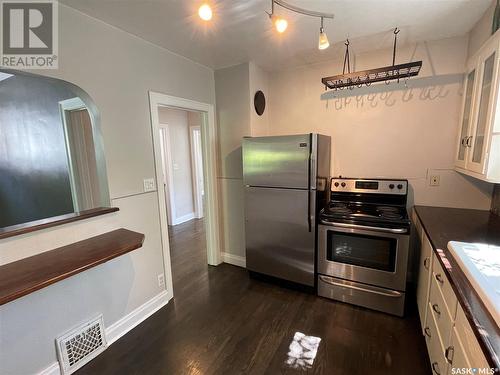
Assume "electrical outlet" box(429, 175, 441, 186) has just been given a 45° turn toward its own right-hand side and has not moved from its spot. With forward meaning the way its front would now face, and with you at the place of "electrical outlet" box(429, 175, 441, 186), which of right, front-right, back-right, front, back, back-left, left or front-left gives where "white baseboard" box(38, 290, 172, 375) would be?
front

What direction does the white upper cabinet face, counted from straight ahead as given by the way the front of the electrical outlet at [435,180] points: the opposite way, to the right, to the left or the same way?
to the right

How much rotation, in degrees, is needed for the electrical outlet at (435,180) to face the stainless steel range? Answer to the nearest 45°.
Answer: approximately 45° to its right

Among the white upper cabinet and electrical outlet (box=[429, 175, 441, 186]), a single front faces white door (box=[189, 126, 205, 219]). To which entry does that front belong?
the white upper cabinet

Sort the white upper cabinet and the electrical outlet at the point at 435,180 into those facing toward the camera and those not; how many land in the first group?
1

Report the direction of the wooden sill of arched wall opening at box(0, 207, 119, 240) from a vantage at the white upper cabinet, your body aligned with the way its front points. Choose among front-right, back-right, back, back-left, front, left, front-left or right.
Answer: front-left

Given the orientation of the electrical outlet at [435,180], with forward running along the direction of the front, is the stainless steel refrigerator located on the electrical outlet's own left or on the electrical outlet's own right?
on the electrical outlet's own right

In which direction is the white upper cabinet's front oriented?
to the viewer's left

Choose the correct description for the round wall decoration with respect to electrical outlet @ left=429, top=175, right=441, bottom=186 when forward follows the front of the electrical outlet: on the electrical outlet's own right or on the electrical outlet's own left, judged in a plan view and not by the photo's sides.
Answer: on the electrical outlet's own right

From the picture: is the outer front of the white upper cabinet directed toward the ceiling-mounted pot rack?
yes

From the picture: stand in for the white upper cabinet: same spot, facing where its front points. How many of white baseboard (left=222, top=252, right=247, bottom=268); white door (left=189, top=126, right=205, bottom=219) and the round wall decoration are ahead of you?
3

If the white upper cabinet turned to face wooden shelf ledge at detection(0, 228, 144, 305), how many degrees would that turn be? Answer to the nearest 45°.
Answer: approximately 45° to its left

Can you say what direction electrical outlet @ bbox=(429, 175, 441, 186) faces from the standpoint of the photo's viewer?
facing the viewer
